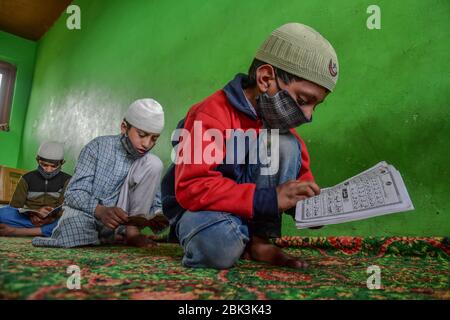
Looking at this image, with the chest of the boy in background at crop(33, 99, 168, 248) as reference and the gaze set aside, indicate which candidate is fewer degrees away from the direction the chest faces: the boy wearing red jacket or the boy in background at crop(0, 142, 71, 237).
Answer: the boy wearing red jacket

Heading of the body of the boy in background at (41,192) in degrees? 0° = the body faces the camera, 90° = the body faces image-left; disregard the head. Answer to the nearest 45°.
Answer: approximately 0°

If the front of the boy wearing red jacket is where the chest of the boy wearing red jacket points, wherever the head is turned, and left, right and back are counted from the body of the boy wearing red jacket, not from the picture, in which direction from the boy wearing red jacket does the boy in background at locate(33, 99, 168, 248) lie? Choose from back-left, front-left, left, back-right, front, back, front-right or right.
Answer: back

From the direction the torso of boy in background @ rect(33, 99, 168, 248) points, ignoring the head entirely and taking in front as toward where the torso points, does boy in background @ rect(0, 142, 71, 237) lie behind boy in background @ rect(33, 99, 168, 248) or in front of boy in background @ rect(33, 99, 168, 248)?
behind

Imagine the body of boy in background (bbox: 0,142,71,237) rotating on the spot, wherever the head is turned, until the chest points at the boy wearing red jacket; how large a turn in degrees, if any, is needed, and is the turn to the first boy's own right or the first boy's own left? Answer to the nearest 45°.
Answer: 0° — they already face them

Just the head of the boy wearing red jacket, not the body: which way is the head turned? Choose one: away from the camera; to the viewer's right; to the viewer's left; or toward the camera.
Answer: to the viewer's right

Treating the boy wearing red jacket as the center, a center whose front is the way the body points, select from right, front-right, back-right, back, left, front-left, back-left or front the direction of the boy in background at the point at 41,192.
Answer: back
